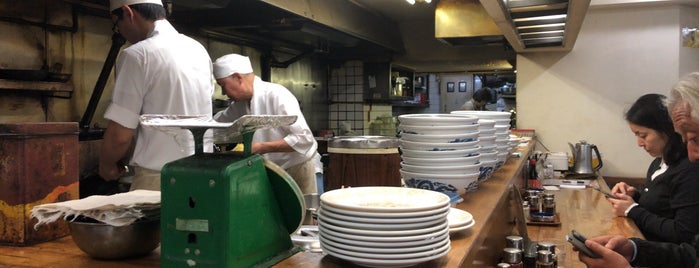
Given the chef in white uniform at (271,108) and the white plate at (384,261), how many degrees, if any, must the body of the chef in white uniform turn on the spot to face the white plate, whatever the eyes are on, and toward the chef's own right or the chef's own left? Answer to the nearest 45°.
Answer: approximately 90° to the chef's own left

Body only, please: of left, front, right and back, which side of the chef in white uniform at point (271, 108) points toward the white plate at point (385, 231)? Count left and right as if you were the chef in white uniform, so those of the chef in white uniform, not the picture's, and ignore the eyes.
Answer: left

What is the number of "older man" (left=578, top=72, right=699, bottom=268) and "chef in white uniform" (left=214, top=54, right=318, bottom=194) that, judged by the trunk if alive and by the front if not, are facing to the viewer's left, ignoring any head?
2

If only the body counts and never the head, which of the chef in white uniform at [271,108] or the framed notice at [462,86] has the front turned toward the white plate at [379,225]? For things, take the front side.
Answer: the framed notice

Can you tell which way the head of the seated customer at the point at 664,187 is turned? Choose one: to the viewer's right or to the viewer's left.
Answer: to the viewer's left

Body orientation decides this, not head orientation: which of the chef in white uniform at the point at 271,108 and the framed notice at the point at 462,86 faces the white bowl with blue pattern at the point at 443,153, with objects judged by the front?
the framed notice

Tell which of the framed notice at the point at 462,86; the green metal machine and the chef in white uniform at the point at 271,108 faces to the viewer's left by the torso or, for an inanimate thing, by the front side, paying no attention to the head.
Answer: the chef in white uniform

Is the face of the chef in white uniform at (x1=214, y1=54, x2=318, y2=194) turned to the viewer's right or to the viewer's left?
to the viewer's left

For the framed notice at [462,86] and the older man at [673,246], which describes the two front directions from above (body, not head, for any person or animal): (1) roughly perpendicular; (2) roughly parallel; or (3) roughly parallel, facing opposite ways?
roughly perpendicular

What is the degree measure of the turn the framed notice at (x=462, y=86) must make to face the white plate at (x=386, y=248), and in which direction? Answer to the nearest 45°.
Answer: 0° — it already faces it

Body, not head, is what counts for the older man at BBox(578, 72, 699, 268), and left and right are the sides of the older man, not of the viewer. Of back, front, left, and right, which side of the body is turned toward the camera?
left

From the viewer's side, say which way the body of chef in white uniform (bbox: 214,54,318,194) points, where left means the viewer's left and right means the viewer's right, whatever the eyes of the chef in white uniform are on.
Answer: facing to the left of the viewer

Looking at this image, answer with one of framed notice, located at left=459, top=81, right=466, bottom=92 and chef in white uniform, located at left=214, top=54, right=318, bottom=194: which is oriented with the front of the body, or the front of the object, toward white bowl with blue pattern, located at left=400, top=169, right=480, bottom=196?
the framed notice
